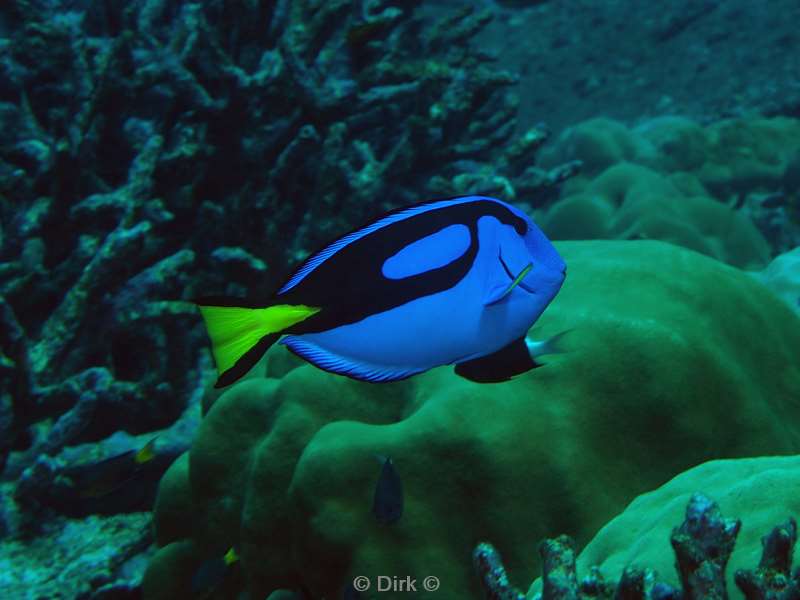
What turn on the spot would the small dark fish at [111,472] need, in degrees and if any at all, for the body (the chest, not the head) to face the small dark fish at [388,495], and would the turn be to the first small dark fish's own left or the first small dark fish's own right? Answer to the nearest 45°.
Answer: approximately 135° to the first small dark fish's own left

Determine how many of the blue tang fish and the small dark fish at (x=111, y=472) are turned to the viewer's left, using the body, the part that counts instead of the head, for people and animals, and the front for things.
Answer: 1

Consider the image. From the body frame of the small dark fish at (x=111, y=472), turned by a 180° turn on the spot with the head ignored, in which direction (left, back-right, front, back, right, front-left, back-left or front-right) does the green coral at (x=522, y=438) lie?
front-right

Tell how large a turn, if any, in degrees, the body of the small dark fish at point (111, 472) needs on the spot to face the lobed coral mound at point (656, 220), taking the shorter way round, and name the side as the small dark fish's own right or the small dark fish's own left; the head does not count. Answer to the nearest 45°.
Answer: approximately 180°

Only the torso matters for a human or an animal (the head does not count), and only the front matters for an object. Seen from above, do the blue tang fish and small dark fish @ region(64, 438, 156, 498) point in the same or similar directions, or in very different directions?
very different directions

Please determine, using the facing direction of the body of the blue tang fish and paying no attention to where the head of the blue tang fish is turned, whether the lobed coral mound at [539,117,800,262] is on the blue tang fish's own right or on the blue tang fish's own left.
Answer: on the blue tang fish's own left

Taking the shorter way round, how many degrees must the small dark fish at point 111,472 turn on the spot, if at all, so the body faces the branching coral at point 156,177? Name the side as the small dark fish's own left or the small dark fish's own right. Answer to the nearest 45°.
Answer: approximately 135° to the small dark fish's own right

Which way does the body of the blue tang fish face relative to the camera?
to the viewer's right

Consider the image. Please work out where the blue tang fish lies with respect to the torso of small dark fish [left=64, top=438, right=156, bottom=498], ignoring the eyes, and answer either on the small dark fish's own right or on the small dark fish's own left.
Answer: on the small dark fish's own left

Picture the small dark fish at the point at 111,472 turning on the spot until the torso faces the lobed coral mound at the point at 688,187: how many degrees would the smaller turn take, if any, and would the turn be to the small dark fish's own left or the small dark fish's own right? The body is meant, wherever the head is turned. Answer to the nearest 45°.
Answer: approximately 180°

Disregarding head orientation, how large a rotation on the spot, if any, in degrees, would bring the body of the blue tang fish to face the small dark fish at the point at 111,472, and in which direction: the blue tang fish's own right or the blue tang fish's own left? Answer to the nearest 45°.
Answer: approximately 135° to the blue tang fish's own left

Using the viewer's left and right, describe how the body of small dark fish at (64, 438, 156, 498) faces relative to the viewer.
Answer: facing to the left of the viewer

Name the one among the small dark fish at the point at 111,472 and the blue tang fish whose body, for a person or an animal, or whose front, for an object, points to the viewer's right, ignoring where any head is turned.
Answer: the blue tang fish
